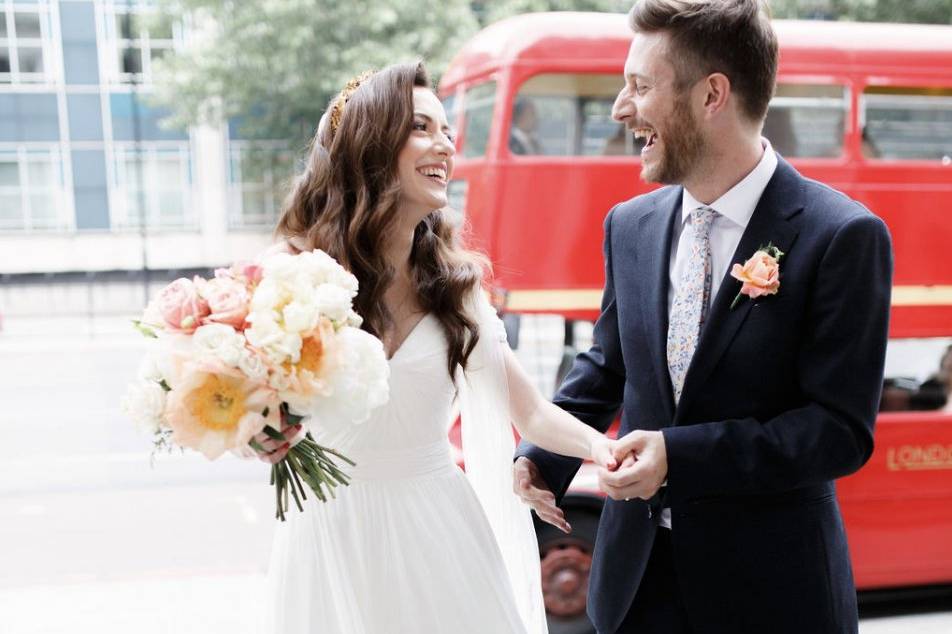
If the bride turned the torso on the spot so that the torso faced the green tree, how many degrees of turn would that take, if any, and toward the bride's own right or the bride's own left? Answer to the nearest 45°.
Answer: approximately 180°

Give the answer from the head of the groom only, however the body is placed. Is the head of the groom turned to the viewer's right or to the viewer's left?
to the viewer's left

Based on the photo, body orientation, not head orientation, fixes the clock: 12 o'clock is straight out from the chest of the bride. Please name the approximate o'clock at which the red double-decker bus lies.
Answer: The red double-decker bus is roughly at 7 o'clock from the bride.

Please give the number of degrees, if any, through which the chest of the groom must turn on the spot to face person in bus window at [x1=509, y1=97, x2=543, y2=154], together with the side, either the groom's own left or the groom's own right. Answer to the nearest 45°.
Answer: approximately 135° to the groom's own right

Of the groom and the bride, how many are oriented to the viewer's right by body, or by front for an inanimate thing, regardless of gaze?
0

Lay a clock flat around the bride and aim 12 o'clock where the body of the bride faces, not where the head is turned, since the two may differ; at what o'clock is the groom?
The groom is roughly at 10 o'clock from the bride.

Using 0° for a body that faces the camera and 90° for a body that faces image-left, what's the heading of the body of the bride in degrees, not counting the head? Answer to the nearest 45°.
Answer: approximately 0°

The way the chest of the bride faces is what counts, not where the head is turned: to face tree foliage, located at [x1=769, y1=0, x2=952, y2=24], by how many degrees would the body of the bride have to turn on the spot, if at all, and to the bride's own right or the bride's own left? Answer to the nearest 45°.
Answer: approximately 135° to the bride's own left

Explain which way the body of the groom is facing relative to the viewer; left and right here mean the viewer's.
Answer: facing the viewer and to the left of the viewer

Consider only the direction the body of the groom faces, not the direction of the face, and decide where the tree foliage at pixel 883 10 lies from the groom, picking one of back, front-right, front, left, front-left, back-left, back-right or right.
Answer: back-right

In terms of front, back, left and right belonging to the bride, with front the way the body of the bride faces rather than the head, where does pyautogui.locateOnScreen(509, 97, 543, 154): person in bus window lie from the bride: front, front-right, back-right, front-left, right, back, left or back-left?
back

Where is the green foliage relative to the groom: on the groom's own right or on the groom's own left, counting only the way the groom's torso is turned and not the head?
on the groom's own right

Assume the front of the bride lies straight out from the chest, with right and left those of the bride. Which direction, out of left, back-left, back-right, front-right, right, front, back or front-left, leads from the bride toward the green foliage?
back
